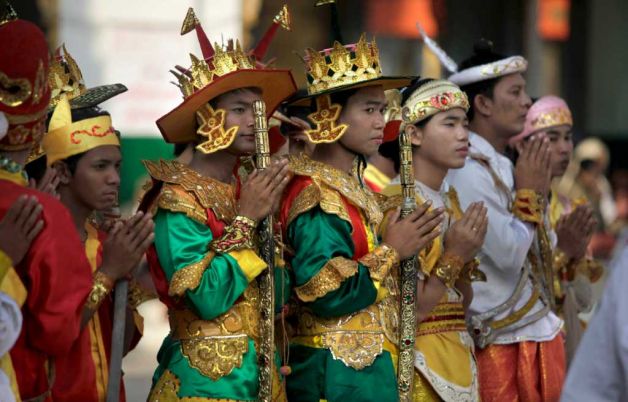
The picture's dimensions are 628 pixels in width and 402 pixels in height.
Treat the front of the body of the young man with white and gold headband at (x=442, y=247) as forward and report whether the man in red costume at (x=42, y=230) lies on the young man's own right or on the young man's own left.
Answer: on the young man's own right

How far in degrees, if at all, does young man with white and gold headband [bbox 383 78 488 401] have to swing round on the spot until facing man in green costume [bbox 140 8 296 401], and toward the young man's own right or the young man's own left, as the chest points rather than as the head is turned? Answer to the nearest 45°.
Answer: approximately 90° to the young man's own right

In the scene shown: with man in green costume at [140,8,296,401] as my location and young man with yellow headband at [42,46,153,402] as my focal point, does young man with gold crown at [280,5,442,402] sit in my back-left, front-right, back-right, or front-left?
back-right

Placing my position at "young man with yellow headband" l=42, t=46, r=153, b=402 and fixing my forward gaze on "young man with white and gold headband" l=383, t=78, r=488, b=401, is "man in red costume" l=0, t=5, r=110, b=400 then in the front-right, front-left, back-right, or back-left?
back-right

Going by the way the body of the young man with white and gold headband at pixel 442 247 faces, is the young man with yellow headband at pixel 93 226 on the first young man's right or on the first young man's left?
on the first young man's right

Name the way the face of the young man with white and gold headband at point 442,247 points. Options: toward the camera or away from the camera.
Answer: toward the camera
